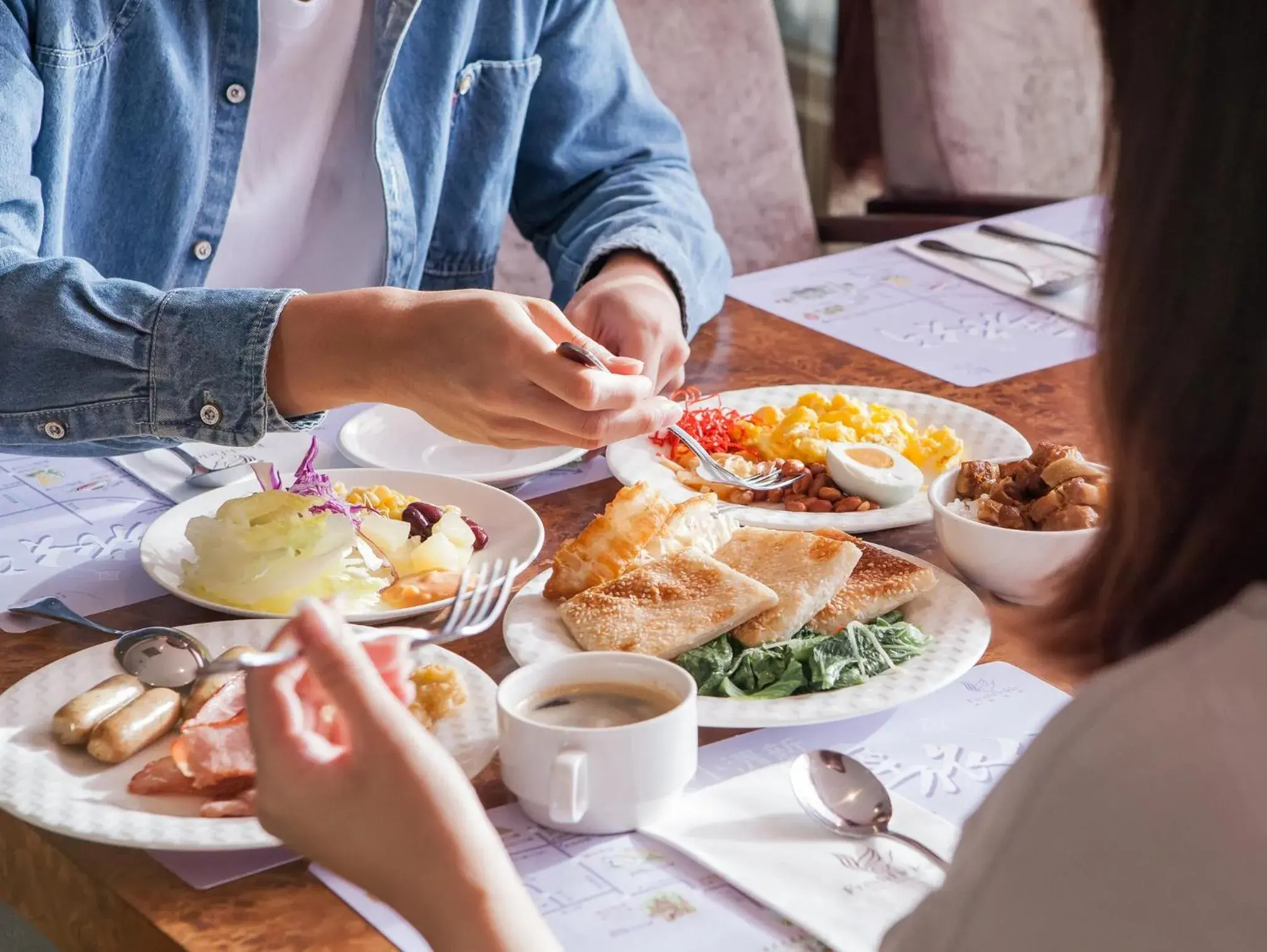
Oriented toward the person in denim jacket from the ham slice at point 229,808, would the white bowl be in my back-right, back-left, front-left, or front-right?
front-right

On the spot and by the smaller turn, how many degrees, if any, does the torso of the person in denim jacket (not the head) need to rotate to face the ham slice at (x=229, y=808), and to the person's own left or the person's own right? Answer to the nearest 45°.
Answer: approximately 45° to the person's own right

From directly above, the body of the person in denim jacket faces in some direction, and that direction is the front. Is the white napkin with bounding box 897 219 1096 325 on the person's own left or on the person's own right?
on the person's own left

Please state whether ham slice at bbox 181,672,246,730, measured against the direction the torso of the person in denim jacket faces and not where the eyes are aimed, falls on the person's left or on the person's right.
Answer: on the person's right

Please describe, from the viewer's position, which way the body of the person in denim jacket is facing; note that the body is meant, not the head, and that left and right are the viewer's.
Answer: facing the viewer and to the right of the viewer

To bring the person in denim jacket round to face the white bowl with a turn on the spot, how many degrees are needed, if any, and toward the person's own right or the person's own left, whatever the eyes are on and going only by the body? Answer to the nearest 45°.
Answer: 0° — they already face it

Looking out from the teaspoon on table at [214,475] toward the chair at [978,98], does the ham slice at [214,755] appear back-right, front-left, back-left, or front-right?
back-right

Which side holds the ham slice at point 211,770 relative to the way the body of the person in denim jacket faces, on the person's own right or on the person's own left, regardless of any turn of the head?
on the person's own right
